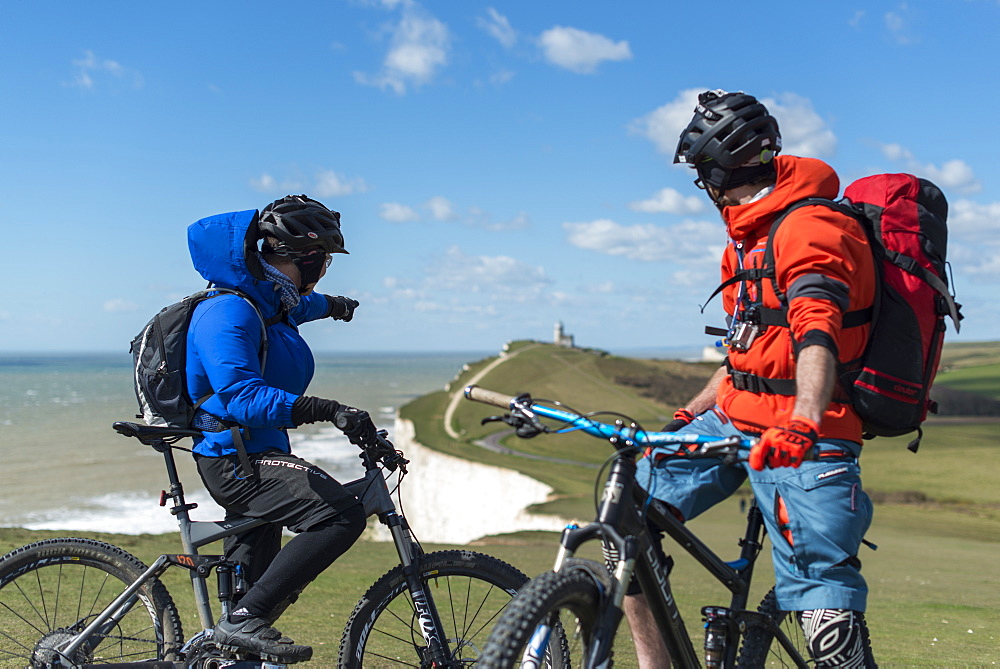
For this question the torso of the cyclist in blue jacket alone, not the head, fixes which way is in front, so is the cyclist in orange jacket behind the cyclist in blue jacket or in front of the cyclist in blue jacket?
in front

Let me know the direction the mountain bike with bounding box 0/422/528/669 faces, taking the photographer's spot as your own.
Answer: facing to the right of the viewer

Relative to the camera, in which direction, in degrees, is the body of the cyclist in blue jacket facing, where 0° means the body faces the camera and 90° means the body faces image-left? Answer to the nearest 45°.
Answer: approximately 270°

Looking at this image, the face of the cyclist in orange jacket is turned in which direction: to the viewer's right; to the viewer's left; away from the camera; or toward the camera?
to the viewer's left

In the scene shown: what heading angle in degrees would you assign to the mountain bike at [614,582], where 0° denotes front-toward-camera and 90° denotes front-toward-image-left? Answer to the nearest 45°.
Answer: approximately 45°

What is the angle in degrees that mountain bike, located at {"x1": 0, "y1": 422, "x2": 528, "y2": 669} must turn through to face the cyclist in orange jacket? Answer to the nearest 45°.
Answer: approximately 45° to its right

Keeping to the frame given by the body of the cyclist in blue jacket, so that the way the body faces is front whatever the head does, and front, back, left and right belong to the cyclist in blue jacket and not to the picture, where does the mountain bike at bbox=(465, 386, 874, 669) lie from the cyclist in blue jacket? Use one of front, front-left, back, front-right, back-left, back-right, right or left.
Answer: front-right

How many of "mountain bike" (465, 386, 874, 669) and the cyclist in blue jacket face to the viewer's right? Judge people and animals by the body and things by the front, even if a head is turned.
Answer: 1

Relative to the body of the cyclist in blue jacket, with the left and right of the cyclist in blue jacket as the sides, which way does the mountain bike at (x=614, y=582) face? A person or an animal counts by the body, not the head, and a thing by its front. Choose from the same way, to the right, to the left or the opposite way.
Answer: the opposite way

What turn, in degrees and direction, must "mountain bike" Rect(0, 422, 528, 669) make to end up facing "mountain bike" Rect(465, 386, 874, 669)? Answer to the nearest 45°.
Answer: approximately 45° to its right

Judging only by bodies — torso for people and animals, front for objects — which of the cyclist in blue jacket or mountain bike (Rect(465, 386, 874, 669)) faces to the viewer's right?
the cyclist in blue jacket
